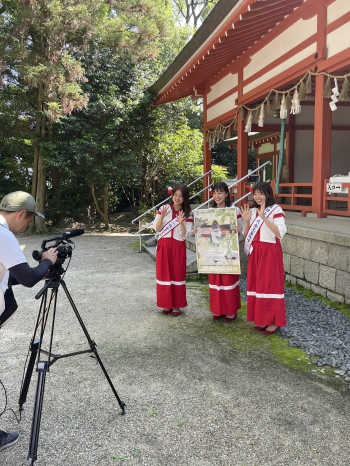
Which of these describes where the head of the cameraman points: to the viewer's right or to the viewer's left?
to the viewer's right

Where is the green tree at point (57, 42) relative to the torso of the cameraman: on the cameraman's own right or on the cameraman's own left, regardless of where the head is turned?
on the cameraman's own left

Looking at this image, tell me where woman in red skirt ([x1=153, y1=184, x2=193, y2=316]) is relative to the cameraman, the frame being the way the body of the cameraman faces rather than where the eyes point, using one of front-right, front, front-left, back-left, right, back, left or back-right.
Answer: front-left

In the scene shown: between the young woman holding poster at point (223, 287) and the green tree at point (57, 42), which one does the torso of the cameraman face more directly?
the young woman holding poster

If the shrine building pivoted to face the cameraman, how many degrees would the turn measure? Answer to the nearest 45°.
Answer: approximately 45° to its left

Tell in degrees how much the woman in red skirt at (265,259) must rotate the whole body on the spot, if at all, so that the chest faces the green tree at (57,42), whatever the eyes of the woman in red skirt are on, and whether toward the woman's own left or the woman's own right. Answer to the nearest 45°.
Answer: approximately 90° to the woman's own right

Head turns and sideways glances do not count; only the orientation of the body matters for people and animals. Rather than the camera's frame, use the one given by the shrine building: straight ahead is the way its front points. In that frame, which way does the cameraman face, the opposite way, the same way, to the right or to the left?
the opposite way

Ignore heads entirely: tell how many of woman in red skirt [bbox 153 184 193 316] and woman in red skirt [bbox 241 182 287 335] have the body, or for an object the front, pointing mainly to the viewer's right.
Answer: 0

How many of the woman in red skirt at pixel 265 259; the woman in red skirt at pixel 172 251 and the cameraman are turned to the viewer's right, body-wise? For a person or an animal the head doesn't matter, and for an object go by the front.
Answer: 1

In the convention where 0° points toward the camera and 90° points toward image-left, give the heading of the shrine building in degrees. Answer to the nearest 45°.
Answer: approximately 45°

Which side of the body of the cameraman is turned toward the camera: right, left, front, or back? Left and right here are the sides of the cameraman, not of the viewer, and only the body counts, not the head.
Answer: right

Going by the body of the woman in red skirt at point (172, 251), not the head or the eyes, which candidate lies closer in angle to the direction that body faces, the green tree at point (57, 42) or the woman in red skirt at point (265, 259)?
the woman in red skirt

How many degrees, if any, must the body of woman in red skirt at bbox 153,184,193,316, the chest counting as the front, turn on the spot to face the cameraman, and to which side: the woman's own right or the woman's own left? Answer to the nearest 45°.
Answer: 0° — they already face them

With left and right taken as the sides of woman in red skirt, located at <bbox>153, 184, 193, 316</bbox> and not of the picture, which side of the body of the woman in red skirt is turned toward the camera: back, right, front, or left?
front
